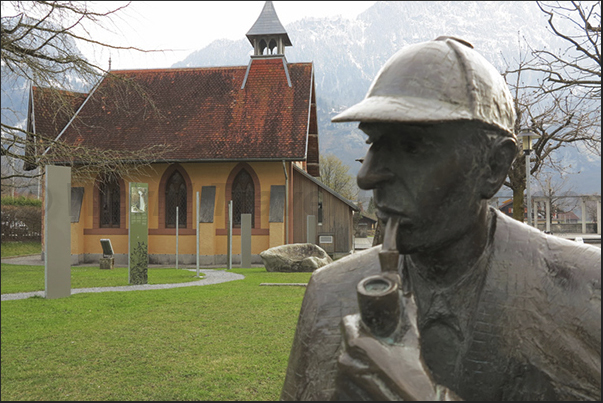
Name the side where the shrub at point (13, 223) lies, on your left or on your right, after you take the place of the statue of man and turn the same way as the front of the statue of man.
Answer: on your right

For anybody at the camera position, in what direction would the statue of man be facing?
facing the viewer and to the left of the viewer

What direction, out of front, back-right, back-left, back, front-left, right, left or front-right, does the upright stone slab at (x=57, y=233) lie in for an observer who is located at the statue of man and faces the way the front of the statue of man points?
right

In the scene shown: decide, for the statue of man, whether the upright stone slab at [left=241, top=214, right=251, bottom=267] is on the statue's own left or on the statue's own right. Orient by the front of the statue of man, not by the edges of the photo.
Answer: on the statue's own right

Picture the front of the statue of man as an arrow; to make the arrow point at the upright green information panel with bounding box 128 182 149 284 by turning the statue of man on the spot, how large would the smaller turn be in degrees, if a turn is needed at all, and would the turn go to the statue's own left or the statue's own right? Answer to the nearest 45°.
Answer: approximately 90° to the statue's own right

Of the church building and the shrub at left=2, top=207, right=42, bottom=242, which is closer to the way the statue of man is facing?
the shrub
